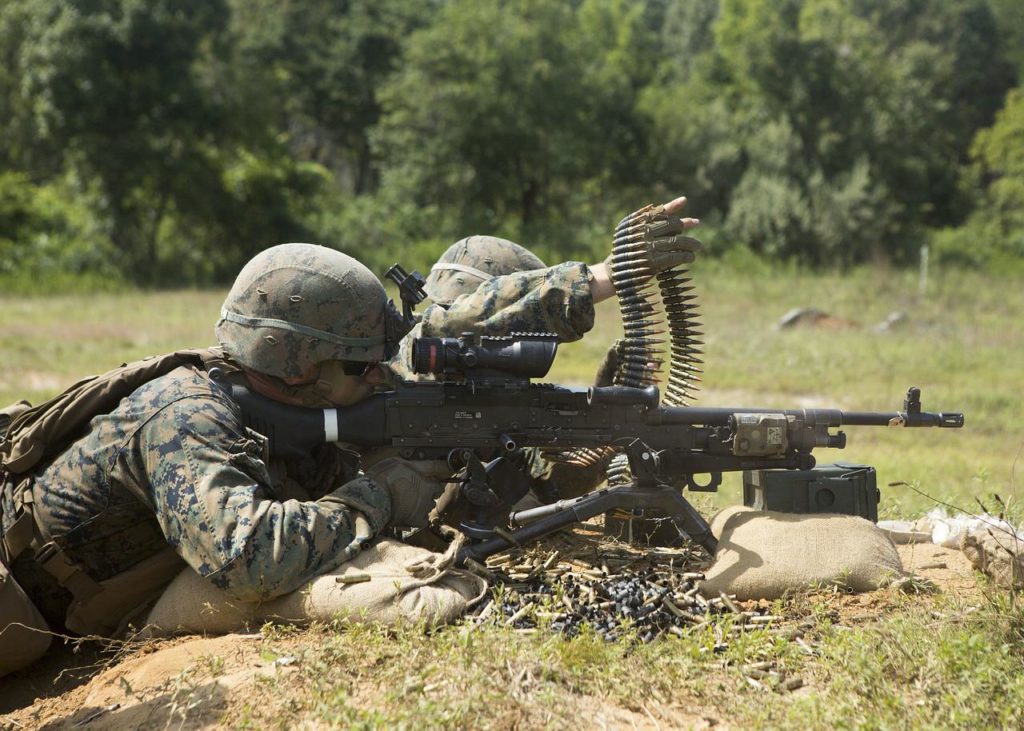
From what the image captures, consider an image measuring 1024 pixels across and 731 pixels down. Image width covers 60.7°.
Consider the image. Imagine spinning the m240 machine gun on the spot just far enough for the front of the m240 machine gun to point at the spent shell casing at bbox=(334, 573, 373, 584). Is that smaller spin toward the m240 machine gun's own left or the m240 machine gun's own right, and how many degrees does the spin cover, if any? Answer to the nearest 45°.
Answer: approximately 135° to the m240 machine gun's own right

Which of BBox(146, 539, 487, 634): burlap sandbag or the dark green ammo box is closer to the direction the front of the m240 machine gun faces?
the dark green ammo box

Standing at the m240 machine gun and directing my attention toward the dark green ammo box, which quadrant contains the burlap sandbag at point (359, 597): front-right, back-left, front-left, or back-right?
back-right

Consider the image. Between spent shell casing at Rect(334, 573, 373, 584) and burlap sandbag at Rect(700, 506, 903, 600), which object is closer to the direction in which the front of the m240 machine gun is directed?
the burlap sandbag

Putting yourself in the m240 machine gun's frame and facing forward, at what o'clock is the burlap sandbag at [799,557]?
The burlap sandbag is roughly at 12 o'clock from the m240 machine gun.

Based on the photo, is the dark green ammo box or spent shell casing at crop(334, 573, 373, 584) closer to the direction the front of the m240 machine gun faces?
the dark green ammo box

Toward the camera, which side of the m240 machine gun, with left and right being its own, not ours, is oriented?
right

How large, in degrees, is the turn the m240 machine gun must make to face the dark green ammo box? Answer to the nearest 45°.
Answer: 0° — it already faces it
